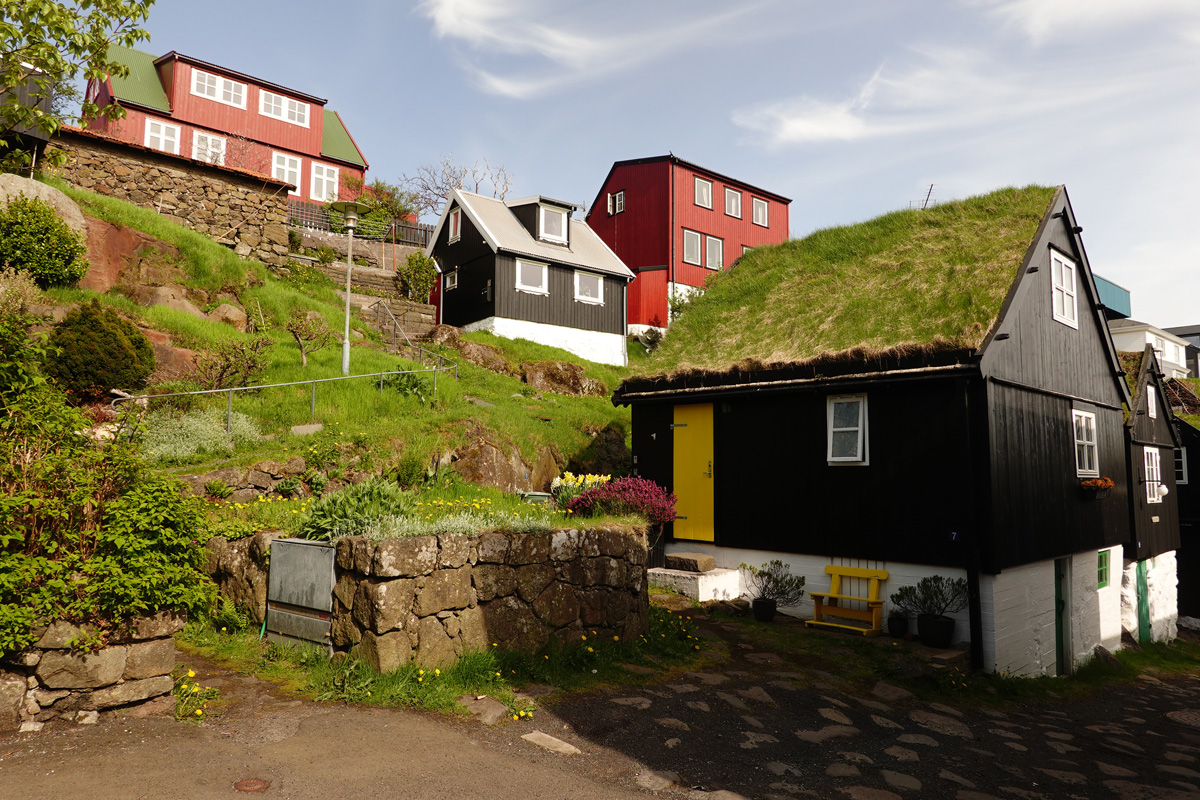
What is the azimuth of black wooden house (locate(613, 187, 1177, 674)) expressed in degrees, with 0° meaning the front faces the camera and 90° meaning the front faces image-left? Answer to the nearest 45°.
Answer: approximately 45°

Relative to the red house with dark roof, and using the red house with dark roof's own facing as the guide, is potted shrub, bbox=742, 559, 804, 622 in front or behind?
in front

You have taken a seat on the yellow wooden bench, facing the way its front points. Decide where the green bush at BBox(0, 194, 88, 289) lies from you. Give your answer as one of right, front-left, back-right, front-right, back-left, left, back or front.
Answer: front-right

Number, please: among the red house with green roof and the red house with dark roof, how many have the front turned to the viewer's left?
0

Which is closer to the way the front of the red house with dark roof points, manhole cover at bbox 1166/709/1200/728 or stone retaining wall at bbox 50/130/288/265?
the manhole cover

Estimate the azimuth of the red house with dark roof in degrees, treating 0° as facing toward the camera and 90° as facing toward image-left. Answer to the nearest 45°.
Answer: approximately 315°

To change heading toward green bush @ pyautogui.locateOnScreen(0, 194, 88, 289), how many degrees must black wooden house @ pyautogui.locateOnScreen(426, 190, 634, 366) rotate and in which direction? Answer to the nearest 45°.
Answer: approximately 90° to its right

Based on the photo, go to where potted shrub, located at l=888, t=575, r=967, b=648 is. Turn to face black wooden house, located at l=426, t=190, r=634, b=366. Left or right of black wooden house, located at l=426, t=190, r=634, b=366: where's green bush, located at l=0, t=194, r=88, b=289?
left

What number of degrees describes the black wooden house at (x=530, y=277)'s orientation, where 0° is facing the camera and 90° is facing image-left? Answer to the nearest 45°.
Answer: approximately 315°
